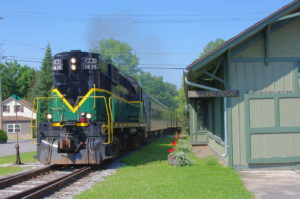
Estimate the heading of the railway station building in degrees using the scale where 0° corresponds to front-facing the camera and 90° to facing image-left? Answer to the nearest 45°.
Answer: approximately 90°

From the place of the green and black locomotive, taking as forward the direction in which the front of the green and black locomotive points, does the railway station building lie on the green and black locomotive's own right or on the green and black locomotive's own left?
on the green and black locomotive's own left

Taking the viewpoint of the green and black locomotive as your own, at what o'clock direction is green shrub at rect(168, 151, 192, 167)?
The green shrub is roughly at 11 o'clock from the green and black locomotive.

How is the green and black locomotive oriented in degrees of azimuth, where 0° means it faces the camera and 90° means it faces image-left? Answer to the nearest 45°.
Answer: approximately 45°

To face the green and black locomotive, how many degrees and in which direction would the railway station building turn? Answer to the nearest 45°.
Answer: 0° — it already faces it

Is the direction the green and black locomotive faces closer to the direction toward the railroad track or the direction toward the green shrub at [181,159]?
the railroad track
